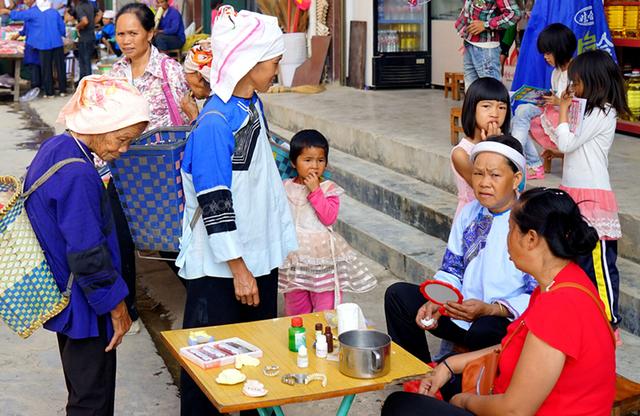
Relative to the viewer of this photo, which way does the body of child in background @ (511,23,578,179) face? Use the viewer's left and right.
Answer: facing to the left of the viewer

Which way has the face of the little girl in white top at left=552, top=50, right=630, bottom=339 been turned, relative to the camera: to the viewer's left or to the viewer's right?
to the viewer's left

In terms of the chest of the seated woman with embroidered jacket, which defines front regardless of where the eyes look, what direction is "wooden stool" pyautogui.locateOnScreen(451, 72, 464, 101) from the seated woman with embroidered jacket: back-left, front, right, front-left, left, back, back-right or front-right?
back-right

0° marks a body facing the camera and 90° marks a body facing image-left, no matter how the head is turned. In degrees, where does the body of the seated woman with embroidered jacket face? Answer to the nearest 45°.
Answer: approximately 45°

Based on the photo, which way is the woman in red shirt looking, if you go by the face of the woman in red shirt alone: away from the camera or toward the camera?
away from the camera

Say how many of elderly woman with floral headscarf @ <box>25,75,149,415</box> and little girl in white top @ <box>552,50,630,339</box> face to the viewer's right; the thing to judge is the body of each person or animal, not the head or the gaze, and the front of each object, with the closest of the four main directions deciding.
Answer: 1

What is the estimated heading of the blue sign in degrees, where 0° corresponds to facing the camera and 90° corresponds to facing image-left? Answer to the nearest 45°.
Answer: approximately 0°

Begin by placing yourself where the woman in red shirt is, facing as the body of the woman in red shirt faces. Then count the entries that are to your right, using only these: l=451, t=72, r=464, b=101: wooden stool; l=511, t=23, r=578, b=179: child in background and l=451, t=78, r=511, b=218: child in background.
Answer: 3

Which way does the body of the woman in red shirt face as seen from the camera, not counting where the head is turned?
to the viewer's left

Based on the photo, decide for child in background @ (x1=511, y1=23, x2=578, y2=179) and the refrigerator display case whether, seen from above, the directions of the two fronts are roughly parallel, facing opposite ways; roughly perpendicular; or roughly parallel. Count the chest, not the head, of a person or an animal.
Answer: roughly perpendicular

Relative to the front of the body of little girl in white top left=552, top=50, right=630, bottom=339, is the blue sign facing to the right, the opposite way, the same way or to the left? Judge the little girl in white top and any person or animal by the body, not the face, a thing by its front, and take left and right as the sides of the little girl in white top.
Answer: to the left

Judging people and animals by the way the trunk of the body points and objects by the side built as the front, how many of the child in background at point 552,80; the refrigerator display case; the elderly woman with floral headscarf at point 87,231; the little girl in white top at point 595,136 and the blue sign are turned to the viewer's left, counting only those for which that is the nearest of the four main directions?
2

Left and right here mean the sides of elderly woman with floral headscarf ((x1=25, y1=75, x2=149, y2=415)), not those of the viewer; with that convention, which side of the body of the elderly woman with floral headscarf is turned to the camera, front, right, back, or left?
right
